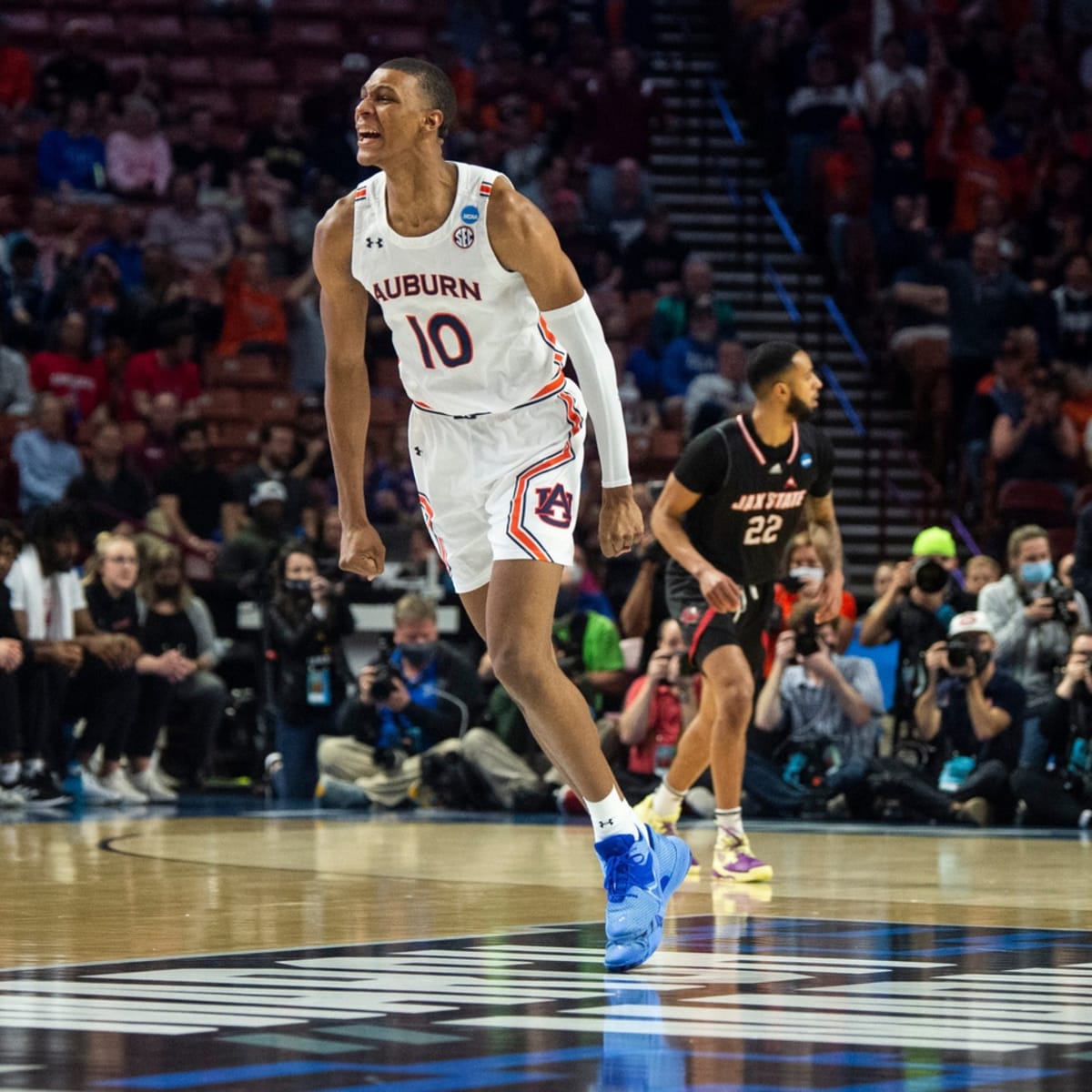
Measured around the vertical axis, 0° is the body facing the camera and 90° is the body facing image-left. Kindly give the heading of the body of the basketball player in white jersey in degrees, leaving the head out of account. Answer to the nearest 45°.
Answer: approximately 45°

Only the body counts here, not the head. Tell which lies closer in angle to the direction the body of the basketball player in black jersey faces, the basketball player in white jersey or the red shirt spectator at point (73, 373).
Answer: the basketball player in white jersey

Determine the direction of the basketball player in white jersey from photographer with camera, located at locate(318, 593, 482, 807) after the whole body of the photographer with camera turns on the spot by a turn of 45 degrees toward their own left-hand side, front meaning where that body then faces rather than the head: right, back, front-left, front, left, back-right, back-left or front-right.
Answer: front

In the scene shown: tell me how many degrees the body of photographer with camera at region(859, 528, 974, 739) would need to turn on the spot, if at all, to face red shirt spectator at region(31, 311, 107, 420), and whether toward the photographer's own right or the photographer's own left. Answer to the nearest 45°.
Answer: approximately 135° to the photographer's own right

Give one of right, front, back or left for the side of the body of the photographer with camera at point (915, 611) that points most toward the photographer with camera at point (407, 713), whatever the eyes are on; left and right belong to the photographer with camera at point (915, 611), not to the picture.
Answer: right

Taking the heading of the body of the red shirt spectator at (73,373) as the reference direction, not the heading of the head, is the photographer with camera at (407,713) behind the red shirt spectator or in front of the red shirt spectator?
in front

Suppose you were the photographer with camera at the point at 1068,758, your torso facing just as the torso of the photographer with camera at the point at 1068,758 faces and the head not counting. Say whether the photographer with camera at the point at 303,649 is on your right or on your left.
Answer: on your right

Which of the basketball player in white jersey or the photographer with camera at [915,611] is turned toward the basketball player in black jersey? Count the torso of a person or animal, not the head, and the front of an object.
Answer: the photographer with camera

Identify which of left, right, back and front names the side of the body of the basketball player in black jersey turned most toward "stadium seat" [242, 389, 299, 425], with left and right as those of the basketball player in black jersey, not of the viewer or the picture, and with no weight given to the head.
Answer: back

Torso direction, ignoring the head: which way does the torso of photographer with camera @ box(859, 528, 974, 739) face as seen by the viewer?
toward the camera

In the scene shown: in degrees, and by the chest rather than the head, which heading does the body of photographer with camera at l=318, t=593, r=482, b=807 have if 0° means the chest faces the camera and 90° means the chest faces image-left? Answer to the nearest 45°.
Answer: approximately 45°

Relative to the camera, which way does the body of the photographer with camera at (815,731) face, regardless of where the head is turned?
toward the camera

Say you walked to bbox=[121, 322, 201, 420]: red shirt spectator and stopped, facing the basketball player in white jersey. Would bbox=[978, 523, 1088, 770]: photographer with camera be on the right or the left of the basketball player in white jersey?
left

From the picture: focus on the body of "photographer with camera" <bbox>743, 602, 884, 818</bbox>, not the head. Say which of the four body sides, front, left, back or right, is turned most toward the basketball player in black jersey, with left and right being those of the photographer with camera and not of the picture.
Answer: front

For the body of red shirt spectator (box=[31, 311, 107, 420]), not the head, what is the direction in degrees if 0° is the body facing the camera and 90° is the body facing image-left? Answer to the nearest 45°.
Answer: approximately 0°
